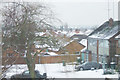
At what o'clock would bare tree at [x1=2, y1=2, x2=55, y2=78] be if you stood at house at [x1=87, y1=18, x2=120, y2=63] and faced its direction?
The bare tree is roughly at 1 o'clock from the house.

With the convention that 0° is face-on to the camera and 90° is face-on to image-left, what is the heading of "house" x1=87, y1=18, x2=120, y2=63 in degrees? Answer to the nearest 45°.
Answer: approximately 45°

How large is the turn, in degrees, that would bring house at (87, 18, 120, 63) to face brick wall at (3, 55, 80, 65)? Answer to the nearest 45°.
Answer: approximately 45° to its right
